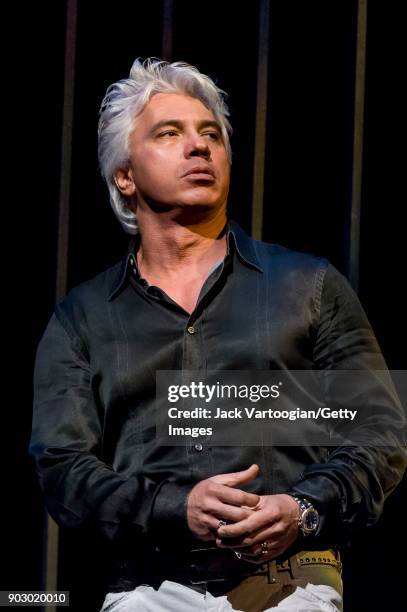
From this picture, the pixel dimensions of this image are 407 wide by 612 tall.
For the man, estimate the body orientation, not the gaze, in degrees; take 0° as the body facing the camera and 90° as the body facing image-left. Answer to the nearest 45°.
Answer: approximately 0°
